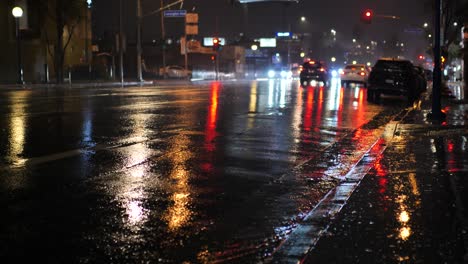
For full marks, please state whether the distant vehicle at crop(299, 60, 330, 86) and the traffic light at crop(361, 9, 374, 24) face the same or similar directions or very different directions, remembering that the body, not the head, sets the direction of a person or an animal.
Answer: very different directions

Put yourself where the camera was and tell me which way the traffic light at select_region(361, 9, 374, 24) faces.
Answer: facing the viewer

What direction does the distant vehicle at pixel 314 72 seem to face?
away from the camera

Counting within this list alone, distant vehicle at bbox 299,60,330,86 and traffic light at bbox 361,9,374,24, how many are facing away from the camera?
1

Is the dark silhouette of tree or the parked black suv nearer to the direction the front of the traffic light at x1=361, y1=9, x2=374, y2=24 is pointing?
the parked black suv

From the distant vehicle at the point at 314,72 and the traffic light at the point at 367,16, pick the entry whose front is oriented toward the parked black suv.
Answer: the traffic light

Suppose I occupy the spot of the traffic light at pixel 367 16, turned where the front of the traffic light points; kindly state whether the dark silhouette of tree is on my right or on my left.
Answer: on my right

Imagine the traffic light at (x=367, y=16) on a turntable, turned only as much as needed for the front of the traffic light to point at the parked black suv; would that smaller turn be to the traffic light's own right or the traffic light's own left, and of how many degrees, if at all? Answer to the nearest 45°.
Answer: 0° — it already faces it
